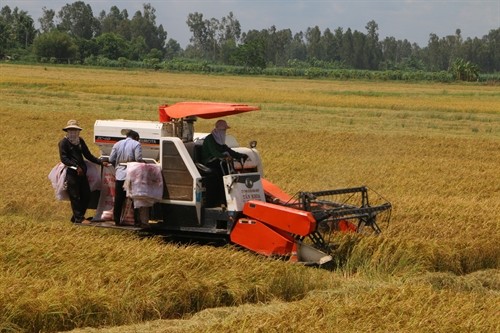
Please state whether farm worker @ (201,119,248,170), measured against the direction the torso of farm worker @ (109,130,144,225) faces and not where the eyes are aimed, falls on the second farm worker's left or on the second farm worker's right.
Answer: on the second farm worker's right

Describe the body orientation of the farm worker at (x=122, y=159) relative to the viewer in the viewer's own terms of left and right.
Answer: facing away from the viewer and to the right of the viewer

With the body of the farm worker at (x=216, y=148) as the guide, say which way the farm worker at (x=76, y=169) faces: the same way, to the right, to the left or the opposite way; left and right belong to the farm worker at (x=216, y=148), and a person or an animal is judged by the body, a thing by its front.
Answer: to the right

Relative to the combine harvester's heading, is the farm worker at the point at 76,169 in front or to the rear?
to the rear

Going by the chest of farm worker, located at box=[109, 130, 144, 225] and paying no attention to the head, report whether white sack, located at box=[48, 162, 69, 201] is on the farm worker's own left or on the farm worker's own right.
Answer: on the farm worker's own left

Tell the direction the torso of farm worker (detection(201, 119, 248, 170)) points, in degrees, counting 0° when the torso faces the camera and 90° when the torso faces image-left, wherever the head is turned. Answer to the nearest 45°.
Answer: approximately 270°

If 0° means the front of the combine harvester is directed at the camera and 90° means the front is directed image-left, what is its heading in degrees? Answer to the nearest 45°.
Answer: approximately 315°

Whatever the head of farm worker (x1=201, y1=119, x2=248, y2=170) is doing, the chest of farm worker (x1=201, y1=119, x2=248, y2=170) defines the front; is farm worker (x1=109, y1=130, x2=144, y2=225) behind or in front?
behind

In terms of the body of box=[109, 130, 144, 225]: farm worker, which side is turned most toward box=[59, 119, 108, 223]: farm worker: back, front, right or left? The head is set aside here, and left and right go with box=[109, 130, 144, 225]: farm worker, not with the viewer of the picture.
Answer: left

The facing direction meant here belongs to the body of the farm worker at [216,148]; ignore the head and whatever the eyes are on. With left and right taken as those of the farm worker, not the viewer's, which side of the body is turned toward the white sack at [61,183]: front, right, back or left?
back

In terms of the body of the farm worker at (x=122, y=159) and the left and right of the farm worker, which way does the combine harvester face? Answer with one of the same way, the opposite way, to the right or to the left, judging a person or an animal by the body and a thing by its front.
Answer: to the right
